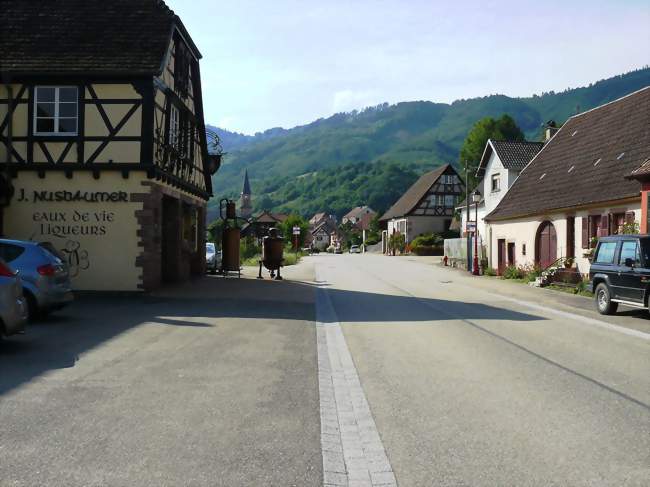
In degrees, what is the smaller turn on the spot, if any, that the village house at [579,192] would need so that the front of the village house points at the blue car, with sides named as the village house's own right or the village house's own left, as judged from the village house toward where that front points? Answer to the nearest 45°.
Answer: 0° — it already faces it

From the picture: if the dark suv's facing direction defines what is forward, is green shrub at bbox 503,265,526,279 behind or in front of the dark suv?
behind

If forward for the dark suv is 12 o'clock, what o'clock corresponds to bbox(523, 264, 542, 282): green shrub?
The green shrub is roughly at 7 o'clock from the dark suv.

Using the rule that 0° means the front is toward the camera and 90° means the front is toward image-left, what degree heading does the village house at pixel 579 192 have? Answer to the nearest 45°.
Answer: approximately 45°

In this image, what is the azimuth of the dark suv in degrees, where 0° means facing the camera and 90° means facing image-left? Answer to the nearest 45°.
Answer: approximately 315°
